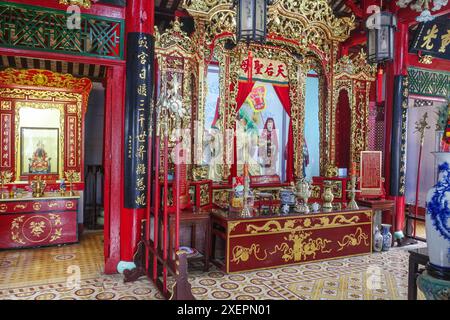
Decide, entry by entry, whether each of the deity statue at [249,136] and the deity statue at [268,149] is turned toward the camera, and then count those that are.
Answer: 2

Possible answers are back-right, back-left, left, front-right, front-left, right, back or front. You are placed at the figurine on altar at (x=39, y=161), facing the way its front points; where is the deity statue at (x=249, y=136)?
left

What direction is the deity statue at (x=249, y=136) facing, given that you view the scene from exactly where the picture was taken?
facing the viewer

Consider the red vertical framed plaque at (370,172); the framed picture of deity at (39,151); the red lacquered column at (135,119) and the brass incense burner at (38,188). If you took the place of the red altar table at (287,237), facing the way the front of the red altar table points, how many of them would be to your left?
1

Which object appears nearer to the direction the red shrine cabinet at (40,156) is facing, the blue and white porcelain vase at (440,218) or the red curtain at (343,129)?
the blue and white porcelain vase

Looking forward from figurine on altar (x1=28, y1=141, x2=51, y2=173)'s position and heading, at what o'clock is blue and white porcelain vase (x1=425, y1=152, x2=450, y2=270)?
The blue and white porcelain vase is roughly at 11 o'clock from the figurine on altar.

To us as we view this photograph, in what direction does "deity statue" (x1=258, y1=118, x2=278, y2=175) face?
facing the viewer

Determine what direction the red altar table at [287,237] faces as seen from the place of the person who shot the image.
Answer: facing the viewer and to the right of the viewer

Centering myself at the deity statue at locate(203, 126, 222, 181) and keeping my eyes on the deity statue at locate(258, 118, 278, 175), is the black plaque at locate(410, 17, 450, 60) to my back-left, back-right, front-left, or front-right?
front-right

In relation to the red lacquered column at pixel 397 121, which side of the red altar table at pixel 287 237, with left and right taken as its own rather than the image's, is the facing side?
left

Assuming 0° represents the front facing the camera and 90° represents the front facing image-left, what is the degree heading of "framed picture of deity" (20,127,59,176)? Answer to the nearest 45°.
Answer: approximately 0°

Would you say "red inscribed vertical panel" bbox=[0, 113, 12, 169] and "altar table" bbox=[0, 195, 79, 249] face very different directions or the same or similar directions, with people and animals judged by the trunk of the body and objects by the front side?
same or similar directions

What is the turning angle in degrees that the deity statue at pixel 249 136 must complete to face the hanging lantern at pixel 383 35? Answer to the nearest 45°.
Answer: approximately 45° to its left
